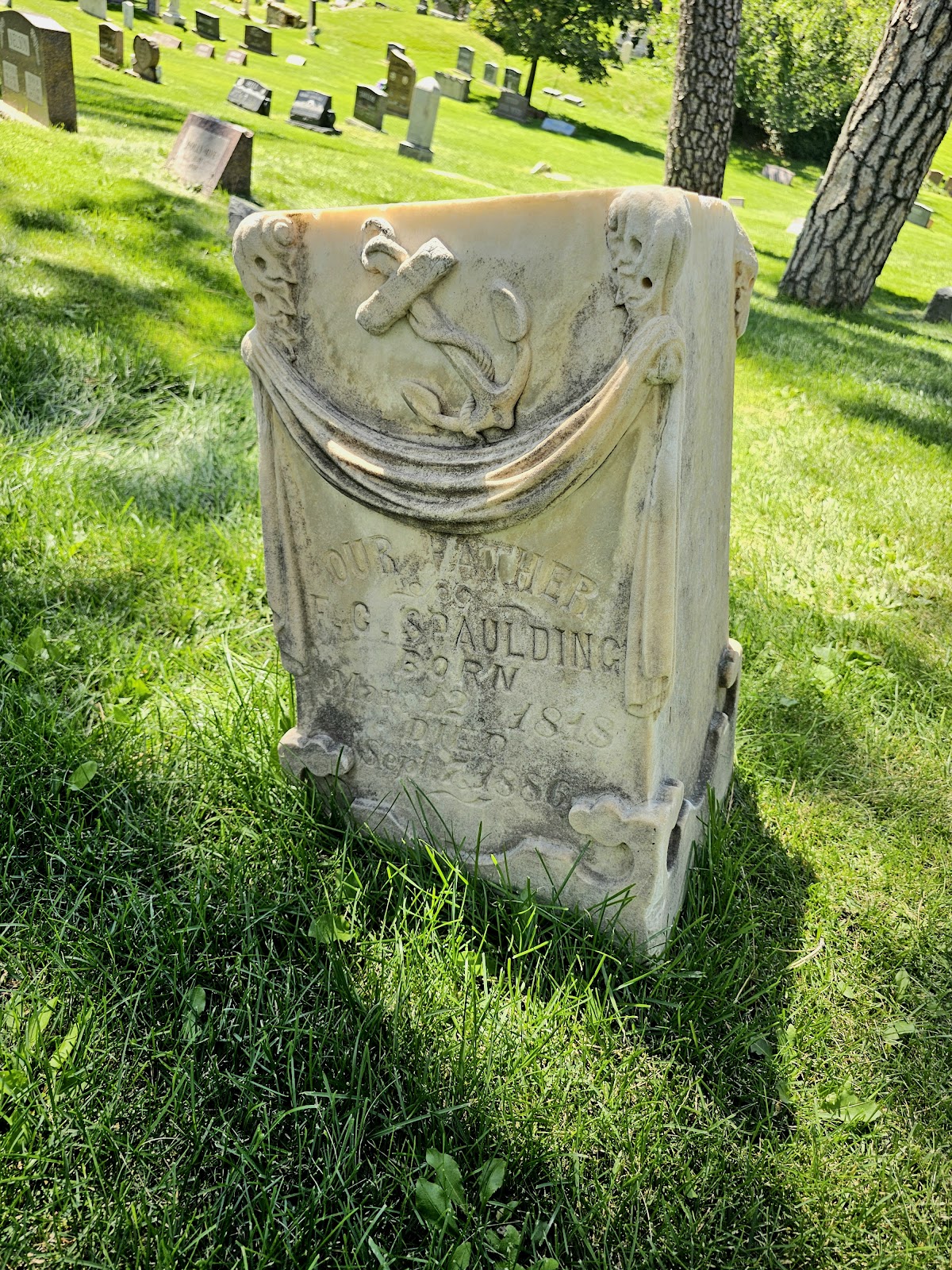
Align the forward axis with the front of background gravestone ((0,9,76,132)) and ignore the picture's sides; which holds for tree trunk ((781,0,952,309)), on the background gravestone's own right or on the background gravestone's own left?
on the background gravestone's own left

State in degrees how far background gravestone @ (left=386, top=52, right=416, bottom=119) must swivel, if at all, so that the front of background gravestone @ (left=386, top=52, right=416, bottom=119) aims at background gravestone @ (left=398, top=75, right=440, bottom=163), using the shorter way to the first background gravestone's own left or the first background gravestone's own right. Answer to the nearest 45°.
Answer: approximately 45° to the first background gravestone's own left

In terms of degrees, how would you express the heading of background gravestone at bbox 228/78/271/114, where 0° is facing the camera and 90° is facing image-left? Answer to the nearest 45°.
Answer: approximately 45°

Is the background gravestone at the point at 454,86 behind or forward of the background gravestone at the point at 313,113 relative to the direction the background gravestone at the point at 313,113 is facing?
behind
